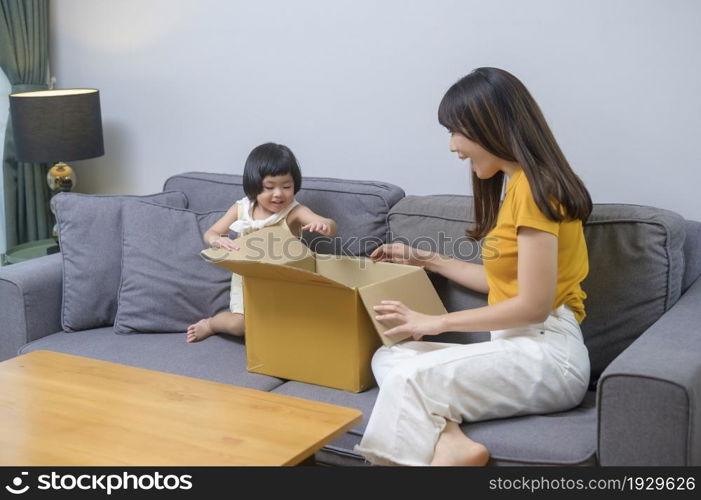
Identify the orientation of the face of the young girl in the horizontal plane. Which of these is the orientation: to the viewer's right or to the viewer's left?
to the viewer's right

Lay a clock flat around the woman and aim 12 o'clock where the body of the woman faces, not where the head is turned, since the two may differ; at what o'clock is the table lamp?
The table lamp is roughly at 1 o'clock from the woman.

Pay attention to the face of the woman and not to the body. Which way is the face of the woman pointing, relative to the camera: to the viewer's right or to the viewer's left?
to the viewer's left

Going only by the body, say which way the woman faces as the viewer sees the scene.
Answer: to the viewer's left

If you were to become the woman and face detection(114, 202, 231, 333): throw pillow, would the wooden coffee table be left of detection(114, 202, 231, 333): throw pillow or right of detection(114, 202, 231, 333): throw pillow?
left

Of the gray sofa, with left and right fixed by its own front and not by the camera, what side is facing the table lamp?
right

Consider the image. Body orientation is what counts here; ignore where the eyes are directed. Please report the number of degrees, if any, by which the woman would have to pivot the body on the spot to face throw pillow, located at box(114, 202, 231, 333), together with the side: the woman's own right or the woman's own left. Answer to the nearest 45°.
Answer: approximately 45° to the woman's own right

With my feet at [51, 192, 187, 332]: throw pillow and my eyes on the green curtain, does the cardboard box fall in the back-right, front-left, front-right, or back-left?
back-right

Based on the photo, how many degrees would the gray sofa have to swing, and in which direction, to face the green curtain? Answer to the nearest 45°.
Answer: approximately 90° to its right
